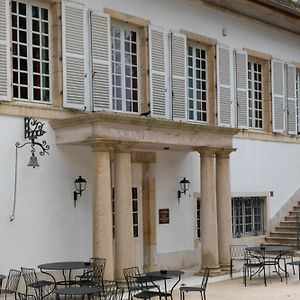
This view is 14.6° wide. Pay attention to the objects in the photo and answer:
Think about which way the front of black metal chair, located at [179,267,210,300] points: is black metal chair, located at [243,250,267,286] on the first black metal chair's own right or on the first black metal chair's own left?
on the first black metal chair's own right

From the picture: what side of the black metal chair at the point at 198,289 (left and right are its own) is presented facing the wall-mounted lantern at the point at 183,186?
right

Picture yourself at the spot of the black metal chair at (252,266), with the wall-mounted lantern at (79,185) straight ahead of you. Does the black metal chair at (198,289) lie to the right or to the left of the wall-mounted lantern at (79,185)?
left

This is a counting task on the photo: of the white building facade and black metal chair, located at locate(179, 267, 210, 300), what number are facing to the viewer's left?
1

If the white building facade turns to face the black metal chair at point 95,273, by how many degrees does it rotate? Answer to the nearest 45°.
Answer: approximately 45° to its right

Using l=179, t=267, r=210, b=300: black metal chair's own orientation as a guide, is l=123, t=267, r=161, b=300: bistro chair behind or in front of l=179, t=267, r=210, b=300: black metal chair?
in front

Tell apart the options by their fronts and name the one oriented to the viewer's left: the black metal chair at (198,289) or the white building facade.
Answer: the black metal chair

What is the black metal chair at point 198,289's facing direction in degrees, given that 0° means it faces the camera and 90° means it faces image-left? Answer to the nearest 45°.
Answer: approximately 90°

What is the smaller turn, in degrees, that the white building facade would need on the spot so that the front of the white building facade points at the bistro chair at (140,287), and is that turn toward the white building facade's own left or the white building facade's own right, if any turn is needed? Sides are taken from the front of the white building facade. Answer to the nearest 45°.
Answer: approximately 45° to the white building facade's own right

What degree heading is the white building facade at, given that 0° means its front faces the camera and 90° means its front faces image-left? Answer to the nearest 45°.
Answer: approximately 315°

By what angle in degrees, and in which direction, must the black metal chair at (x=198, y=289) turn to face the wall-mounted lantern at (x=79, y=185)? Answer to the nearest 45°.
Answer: approximately 45° to its right

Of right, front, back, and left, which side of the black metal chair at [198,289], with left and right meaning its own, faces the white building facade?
right
